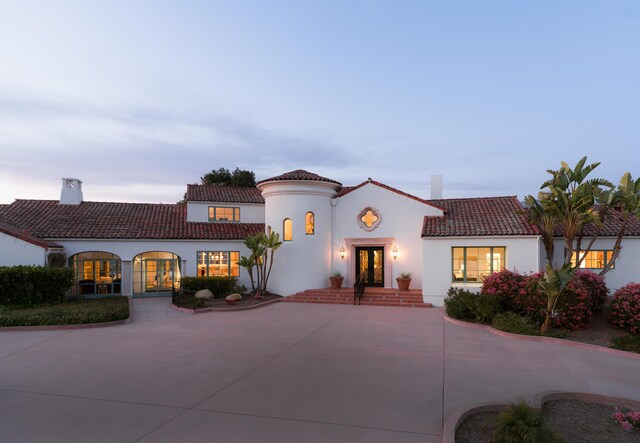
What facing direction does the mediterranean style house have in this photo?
toward the camera

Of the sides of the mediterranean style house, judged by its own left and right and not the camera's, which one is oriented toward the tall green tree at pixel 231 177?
back

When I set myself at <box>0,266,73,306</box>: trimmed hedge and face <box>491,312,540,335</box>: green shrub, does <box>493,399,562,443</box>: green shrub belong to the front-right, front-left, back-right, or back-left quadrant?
front-right

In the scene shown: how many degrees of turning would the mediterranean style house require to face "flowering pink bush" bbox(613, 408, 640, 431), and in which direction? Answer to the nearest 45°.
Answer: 0° — it already faces it

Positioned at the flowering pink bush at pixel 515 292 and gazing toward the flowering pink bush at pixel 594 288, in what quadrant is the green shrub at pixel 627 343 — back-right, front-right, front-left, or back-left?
front-right

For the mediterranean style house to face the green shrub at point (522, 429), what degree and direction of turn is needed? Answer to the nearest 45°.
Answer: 0° — it already faces it
